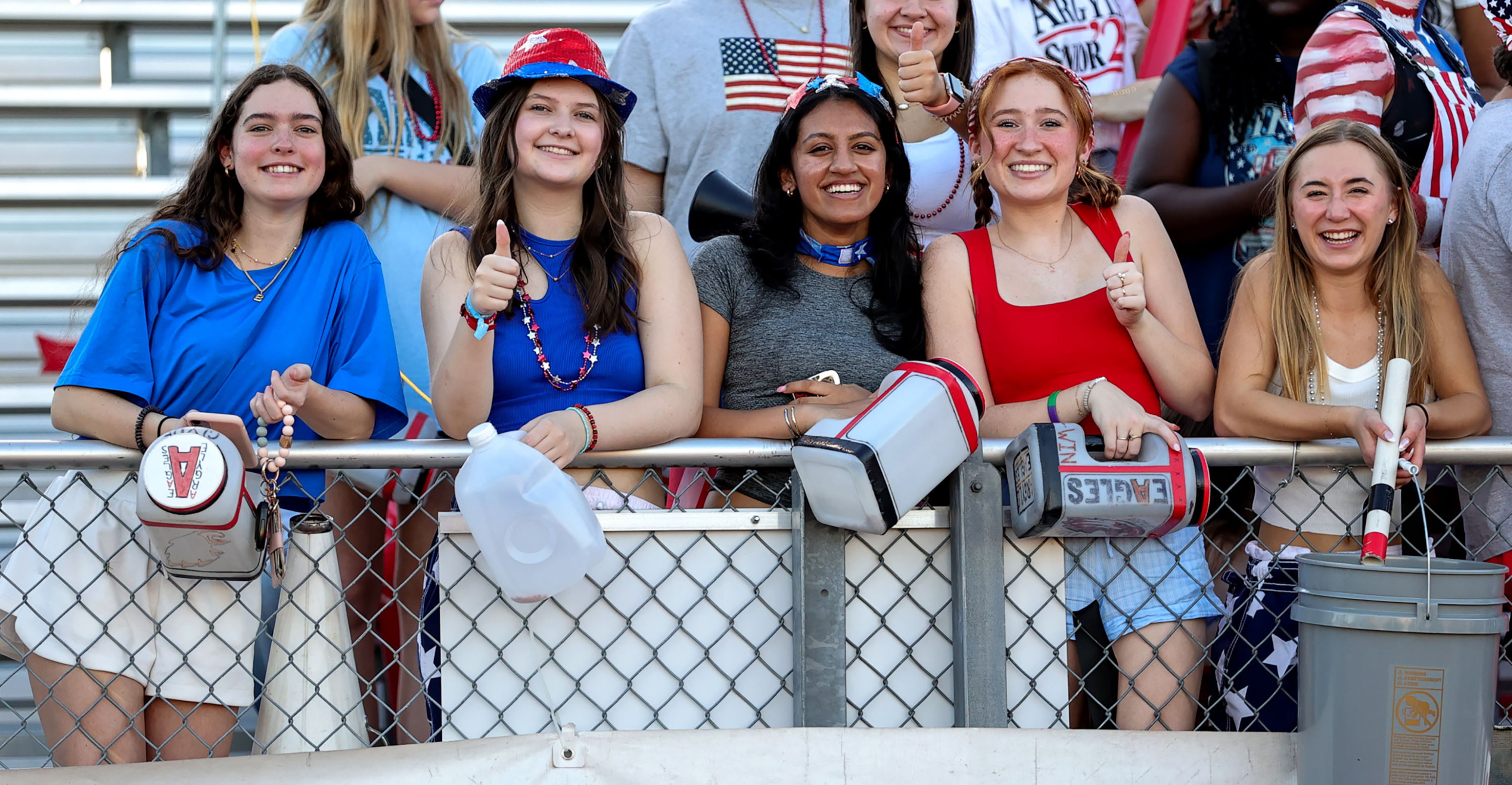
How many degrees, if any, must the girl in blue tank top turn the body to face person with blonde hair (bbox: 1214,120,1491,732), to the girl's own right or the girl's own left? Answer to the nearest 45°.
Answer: approximately 90° to the girl's own left

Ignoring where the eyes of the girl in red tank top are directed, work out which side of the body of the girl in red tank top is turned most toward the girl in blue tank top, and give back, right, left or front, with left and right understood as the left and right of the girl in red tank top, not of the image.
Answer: right

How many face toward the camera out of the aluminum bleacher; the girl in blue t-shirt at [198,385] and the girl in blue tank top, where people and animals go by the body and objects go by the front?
3

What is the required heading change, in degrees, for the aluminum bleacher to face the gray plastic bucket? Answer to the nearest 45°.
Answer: approximately 45° to its left

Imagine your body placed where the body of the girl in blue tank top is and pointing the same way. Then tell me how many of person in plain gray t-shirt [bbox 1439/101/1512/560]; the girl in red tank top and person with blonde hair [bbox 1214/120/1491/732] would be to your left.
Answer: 3

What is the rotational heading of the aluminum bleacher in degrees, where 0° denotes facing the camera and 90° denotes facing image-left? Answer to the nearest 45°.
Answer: approximately 0°

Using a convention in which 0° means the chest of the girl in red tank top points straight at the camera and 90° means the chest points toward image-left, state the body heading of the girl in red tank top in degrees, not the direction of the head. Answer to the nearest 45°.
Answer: approximately 0°
